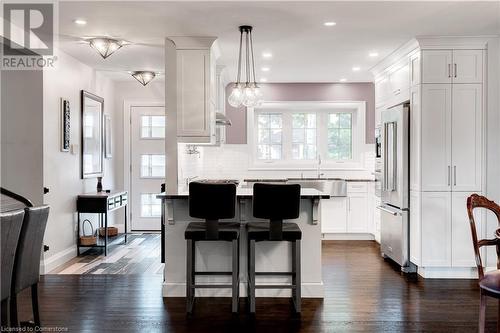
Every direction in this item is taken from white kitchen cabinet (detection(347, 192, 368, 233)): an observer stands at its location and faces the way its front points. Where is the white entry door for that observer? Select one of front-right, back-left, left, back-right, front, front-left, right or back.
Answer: right

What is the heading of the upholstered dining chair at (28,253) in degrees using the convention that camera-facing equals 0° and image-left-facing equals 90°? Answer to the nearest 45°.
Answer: approximately 135°

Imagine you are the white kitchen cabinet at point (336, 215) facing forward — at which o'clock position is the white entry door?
The white entry door is roughly at 3 o'clock from the white kitchen cabinet.

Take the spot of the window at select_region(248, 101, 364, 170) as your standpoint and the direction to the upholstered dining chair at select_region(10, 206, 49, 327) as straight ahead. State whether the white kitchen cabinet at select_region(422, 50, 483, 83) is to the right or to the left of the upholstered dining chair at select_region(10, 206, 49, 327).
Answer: left

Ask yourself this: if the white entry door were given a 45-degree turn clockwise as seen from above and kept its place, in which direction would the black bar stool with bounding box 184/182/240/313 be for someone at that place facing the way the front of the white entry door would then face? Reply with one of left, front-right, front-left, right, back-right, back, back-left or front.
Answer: front-left

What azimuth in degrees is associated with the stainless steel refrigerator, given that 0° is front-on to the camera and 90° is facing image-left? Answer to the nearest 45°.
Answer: approximately 90°

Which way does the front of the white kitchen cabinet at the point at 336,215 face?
toward the camera

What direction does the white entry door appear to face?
toward the camera

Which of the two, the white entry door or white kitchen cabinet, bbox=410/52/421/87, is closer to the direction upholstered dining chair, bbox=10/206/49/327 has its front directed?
the white entry door

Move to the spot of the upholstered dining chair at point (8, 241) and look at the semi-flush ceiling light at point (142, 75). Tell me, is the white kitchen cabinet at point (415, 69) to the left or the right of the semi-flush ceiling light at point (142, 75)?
right
